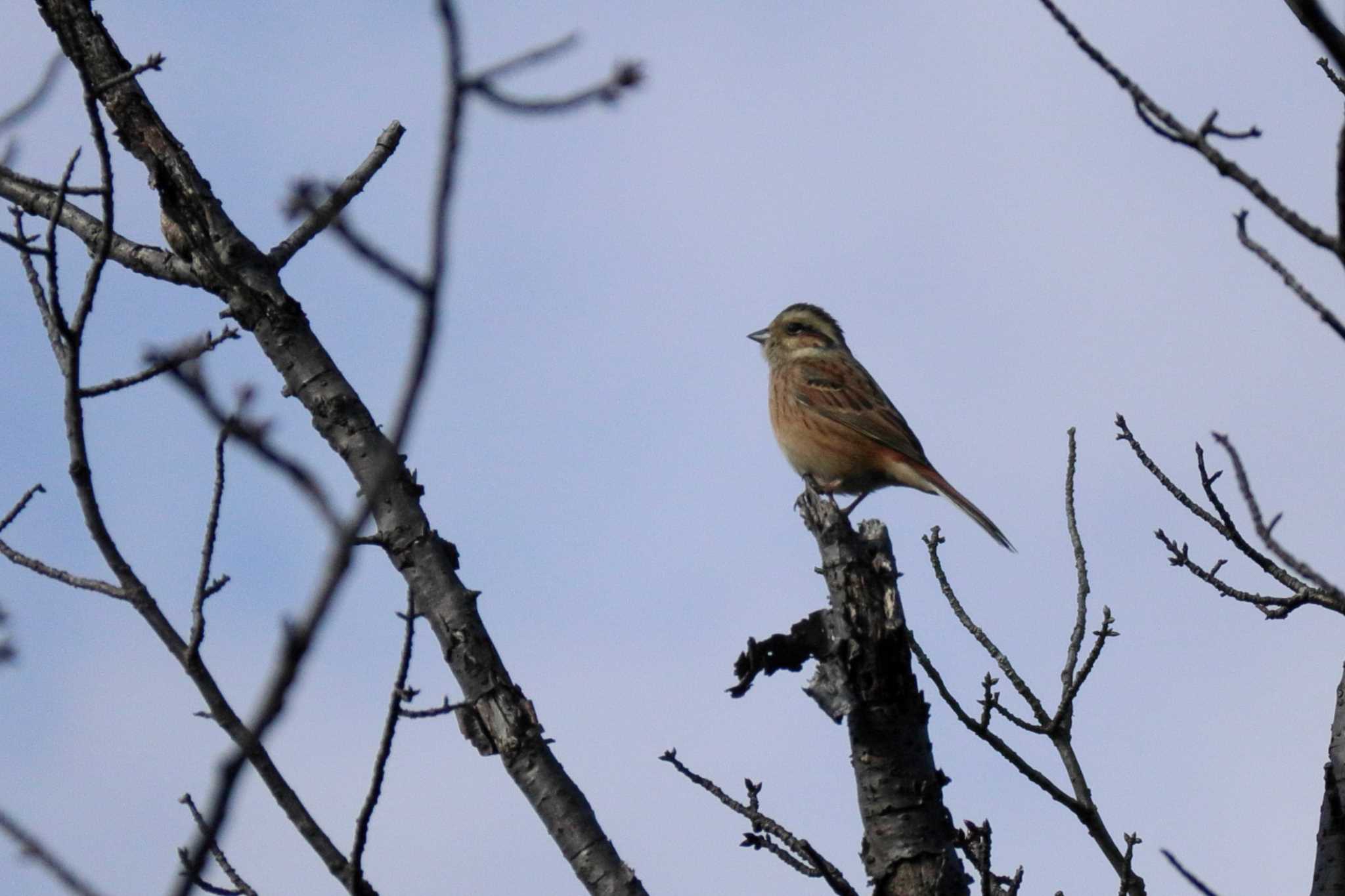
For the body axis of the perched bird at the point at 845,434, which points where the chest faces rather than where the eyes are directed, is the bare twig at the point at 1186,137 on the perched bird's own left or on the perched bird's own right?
on the perched bird's own left

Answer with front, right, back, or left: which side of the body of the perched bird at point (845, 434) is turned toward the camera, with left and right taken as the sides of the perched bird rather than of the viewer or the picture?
left
